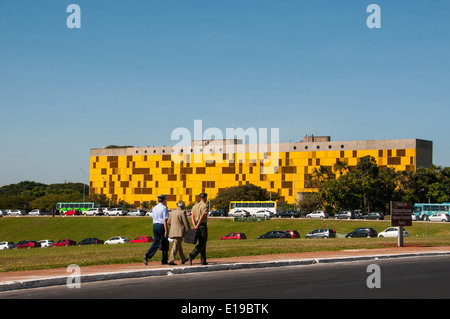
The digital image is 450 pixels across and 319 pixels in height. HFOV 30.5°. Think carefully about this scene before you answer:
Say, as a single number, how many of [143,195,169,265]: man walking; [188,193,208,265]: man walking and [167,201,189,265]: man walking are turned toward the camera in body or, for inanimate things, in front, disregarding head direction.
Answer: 0

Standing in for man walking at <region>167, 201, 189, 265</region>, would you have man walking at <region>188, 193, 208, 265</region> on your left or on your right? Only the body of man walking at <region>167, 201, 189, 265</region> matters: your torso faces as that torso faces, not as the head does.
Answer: on your right

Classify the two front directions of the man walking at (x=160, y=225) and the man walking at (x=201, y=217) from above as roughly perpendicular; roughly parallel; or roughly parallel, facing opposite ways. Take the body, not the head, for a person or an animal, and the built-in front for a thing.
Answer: roughly parallel
